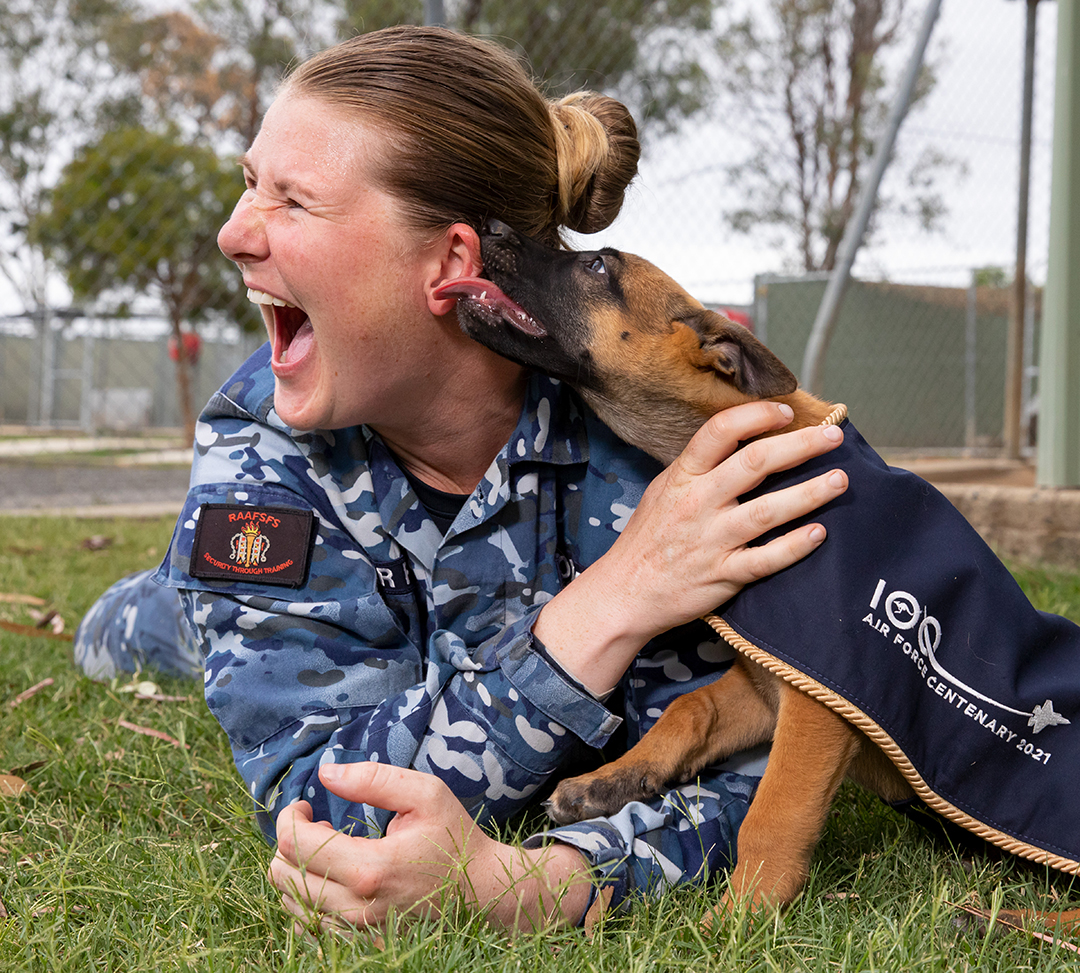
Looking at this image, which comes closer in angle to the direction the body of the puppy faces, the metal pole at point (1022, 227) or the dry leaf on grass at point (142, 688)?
the dry leaf on grass

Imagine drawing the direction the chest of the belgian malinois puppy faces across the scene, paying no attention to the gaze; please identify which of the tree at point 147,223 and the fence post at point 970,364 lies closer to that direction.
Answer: the tree

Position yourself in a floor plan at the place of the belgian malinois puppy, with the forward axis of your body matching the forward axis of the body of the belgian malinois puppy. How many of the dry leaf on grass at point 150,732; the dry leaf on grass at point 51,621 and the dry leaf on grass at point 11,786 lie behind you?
0

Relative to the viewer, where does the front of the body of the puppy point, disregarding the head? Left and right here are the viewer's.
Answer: facing to the left of the viewer

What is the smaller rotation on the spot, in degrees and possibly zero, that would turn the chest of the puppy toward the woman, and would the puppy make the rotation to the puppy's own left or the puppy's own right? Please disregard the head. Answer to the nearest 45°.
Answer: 0° — it already faces them

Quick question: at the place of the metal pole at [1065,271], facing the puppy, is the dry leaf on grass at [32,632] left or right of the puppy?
right

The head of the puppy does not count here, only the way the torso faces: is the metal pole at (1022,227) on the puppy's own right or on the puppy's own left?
on the puppy's own right

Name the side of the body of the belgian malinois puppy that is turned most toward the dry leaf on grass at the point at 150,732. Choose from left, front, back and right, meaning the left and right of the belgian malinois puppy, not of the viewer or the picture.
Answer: front

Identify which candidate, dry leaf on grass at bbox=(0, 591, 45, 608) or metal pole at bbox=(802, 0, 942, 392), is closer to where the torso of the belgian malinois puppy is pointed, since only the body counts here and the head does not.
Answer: the dry leaf on grass
